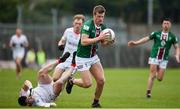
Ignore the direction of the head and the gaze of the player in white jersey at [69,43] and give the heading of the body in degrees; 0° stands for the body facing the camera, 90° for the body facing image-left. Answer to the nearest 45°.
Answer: approximately 315°

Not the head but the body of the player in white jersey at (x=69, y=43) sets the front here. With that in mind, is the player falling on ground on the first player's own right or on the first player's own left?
on the first player's own right
